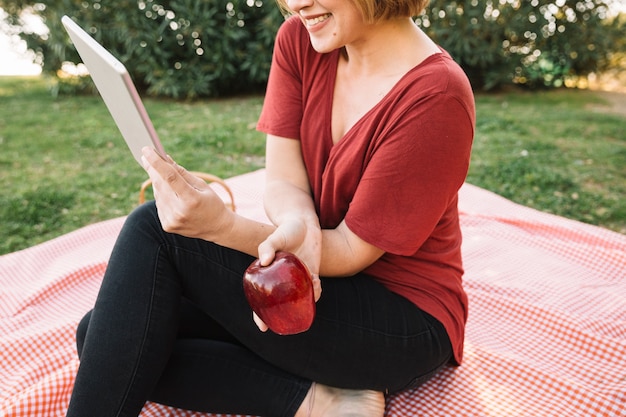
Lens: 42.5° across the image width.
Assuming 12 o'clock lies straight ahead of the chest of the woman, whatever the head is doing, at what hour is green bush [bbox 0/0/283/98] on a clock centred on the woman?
The green bush is roughly at 4 o'clock from the woman.

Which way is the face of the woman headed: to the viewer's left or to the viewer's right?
to the viewer's left

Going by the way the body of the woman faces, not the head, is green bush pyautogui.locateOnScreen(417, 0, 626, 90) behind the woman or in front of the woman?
behind

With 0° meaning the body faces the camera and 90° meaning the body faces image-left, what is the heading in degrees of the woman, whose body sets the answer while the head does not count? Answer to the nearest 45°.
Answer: approximately 45°

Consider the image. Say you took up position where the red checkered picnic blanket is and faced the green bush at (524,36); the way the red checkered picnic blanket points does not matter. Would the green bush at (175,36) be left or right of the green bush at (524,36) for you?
left
